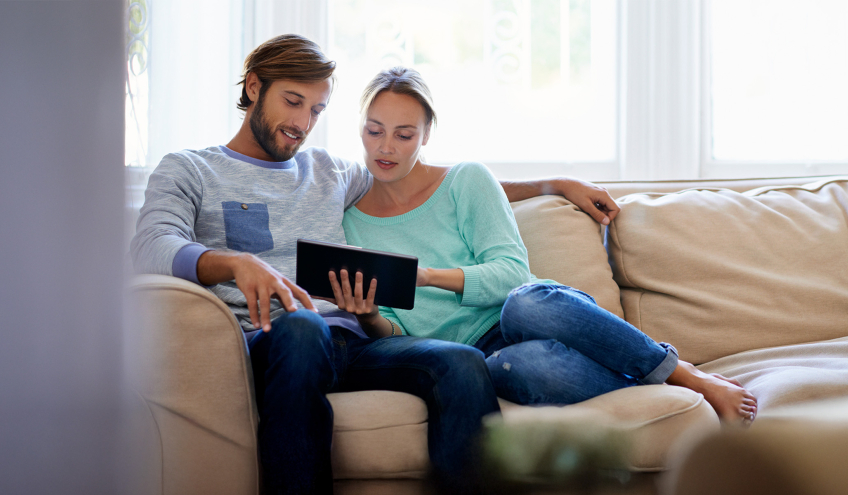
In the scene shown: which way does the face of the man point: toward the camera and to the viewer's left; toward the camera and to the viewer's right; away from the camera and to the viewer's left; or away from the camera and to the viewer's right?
toward the camera and to the viewer's right

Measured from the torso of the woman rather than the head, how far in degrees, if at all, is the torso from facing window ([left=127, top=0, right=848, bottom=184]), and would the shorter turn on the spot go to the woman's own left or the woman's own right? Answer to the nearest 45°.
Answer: approximately 180°

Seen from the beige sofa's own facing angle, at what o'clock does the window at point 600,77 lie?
The window is roughly at 6 o'clock from the beige sofa.

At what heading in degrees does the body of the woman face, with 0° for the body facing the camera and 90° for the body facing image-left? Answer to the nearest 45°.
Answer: approximately 0°
